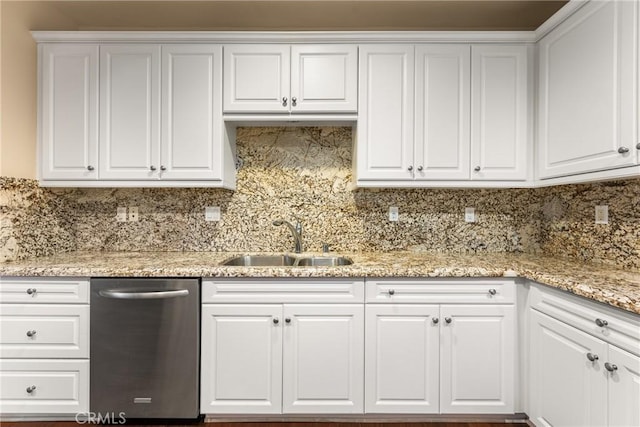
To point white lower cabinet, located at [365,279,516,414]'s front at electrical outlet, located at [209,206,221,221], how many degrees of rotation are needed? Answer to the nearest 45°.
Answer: approximately 90° to its right

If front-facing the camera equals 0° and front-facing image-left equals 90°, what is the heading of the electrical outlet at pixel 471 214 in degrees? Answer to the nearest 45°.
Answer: approximately 0°

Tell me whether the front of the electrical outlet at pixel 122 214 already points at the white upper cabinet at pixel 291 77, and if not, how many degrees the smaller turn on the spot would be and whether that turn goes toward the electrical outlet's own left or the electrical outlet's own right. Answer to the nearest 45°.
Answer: approximately 45° to the electrical outlet's own left

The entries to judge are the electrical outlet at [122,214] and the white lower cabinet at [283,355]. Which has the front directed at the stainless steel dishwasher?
the electrical outlet

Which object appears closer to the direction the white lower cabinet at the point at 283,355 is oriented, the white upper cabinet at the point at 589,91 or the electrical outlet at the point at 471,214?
the white upper cabinet

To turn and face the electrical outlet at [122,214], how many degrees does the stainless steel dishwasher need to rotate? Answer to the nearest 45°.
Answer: approximately 180°
